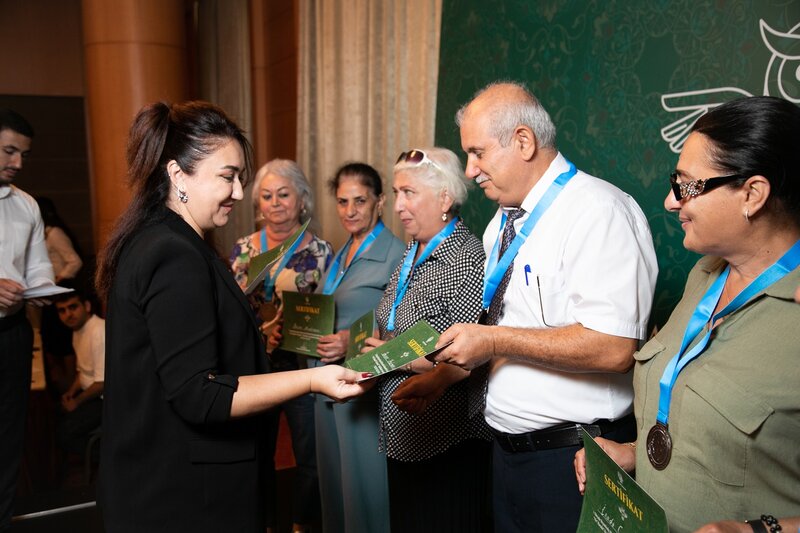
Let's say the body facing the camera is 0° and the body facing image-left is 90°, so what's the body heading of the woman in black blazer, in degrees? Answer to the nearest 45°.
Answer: approximately 270°

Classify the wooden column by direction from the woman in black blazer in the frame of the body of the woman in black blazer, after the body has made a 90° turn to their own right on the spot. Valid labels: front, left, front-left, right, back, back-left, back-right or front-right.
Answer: back

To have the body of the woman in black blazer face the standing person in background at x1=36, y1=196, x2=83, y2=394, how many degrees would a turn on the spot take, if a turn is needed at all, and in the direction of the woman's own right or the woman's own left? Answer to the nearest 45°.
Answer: approximately 90° to the woman's own left

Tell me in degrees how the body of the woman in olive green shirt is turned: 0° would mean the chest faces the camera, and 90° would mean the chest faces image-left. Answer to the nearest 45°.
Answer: approximately 45°

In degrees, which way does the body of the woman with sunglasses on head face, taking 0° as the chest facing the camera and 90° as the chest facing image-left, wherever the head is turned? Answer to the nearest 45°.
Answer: approximately 45°

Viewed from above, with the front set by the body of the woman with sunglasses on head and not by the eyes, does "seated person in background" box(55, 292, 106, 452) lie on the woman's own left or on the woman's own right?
on the woman's own right

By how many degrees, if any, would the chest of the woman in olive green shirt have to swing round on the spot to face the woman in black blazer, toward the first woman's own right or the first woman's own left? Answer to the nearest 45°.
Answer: approximately 45° to the first woman's own right
